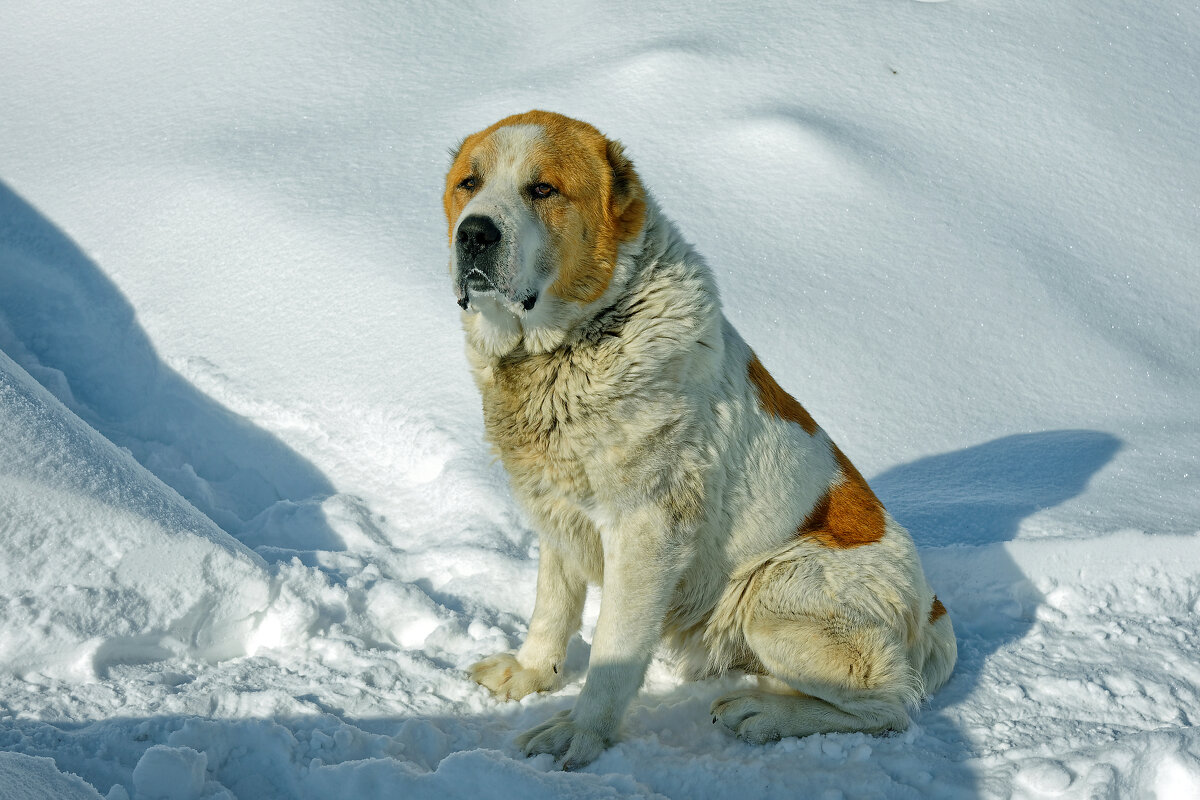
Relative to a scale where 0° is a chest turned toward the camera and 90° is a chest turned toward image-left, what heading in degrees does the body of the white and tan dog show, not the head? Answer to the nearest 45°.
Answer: approximately 45°

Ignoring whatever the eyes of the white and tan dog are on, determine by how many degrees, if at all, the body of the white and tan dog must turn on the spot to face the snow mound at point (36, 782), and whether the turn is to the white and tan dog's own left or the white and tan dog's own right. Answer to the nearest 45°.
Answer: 0° — it already faces it

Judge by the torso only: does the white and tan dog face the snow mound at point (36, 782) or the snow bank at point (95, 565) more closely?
the snow mound

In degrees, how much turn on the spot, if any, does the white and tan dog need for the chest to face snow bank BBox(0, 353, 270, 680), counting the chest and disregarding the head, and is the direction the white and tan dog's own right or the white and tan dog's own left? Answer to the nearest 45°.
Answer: approximately 45° to the white and tan dog's own right
